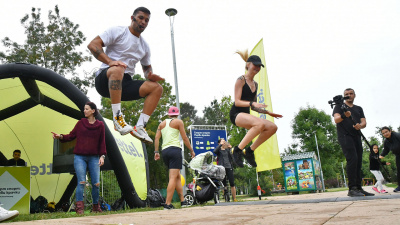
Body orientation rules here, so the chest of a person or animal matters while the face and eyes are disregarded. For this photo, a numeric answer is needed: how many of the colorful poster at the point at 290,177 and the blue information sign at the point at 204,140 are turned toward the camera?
2

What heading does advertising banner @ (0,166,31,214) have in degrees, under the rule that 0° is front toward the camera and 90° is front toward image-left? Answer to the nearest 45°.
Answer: approximately 0°

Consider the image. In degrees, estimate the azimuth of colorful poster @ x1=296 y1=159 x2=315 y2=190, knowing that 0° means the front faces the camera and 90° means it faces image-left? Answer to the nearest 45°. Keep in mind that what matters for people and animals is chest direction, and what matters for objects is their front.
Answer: approximately 0°

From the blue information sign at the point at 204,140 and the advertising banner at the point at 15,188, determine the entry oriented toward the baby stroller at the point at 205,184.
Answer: the blue information sign

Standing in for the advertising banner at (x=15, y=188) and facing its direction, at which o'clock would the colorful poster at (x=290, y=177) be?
The colorful poster is roughly at 8 o'clock from the advertising banner.
